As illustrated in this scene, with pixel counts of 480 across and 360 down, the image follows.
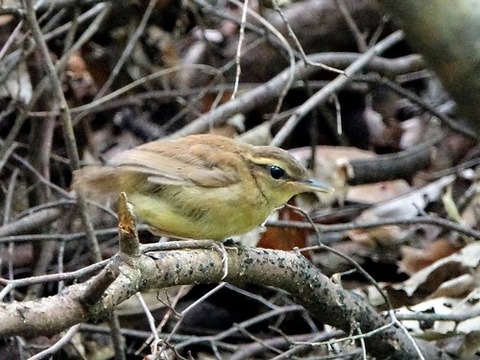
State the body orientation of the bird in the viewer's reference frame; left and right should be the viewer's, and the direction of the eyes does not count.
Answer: facing to the right of the viewer
